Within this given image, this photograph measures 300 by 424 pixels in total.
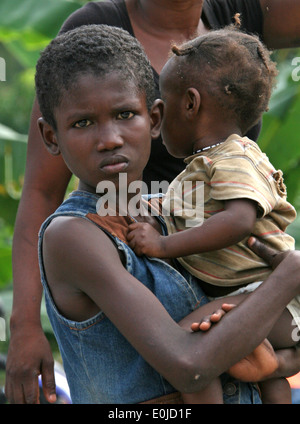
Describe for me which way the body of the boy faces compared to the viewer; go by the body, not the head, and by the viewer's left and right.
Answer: facing the viewer and to the right of the viewer

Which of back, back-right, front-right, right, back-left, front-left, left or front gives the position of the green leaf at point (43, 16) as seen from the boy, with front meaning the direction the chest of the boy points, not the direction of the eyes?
back-left
